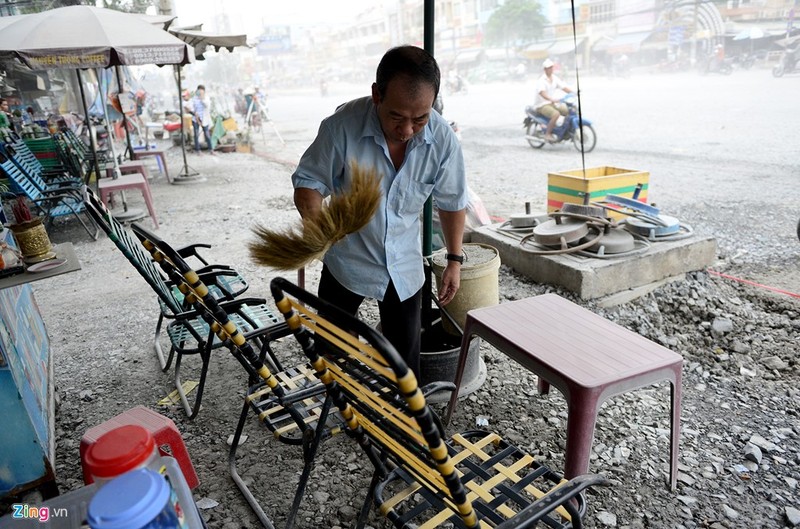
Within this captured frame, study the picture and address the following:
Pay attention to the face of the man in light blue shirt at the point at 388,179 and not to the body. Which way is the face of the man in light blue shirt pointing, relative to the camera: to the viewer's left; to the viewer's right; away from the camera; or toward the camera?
toward the camera

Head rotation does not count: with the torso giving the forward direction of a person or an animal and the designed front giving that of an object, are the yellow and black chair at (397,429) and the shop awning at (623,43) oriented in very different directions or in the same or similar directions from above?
very different directions

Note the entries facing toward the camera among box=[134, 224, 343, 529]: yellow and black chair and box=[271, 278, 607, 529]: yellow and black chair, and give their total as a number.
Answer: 0

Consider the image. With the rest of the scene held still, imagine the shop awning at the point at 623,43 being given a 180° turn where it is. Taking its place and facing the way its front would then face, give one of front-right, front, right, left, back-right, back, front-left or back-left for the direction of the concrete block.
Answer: back-right

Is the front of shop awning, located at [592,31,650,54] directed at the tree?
no

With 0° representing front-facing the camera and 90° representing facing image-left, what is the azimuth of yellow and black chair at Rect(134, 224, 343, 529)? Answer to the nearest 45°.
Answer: approximately 225°

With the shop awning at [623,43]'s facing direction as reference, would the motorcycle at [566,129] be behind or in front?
in front

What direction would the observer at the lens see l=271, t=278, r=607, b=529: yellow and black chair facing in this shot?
facing away from the viewer and to the right of the viewer

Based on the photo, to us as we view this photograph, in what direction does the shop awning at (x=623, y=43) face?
facing the viewer and to the left of the viewer

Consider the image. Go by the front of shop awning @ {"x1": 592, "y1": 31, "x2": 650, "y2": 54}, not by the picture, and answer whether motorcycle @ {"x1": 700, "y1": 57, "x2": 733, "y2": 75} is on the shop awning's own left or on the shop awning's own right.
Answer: on the shop awning's own left

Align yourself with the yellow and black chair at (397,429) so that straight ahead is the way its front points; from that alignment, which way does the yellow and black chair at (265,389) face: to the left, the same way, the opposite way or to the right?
the same way

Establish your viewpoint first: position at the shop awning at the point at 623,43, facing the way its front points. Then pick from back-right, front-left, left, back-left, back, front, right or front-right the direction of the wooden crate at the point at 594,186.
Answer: front-left

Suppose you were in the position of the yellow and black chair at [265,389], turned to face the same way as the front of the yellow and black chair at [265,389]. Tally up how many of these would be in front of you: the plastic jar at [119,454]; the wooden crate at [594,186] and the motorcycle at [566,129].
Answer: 2

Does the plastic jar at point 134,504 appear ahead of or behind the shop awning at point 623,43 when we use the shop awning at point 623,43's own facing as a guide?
ahead

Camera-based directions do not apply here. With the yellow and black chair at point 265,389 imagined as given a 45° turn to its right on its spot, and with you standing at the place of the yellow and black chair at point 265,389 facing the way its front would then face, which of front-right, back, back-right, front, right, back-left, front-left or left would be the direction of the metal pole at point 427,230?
front-left
